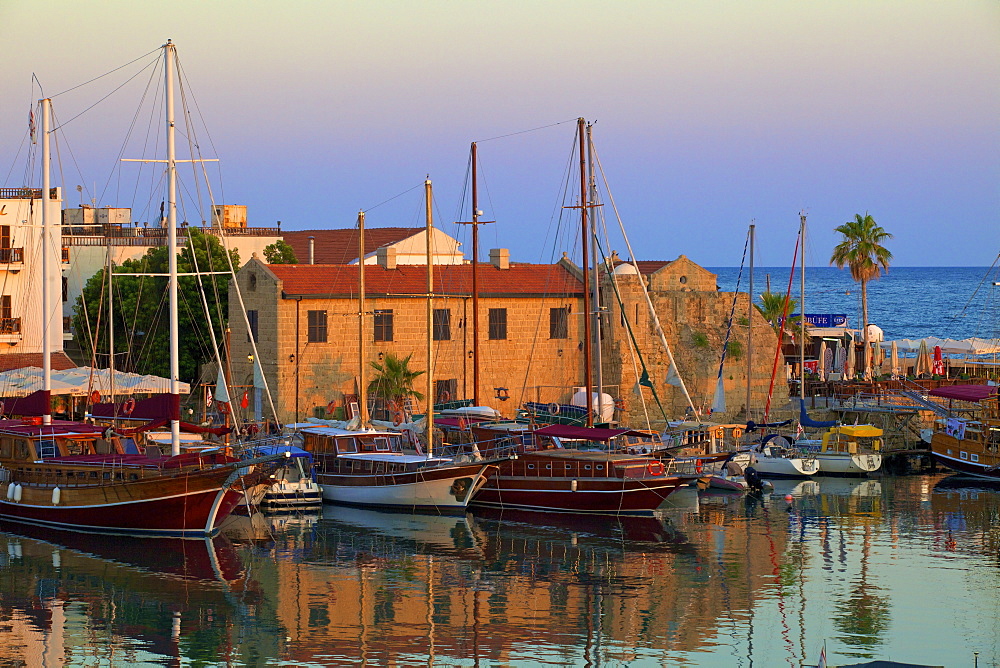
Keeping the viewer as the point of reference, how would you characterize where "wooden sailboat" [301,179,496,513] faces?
facing the viewer and to the right of the viewer

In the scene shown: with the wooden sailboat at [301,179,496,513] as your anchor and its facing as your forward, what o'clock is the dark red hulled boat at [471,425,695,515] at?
The dark red hulled boat is roughly at 11 o'clock from the wooden sailboat.

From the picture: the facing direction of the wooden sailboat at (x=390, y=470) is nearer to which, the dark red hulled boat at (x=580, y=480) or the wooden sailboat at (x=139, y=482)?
the dark red hulled boat

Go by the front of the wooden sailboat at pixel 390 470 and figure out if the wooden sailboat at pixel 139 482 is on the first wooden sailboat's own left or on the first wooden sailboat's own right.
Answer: on the first wooden sailboat's own right
